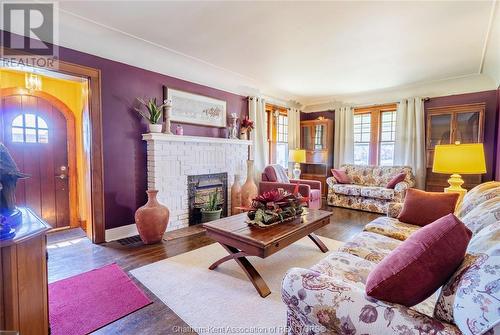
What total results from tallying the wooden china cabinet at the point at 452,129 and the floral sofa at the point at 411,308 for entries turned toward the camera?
1

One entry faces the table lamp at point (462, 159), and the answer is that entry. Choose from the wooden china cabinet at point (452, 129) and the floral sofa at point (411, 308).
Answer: the wooden china cabinet

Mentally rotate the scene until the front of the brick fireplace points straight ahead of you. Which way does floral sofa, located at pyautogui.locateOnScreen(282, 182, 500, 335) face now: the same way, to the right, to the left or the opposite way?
the opposite way

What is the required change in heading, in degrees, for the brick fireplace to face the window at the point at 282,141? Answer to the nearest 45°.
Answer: approximately 90° to its left

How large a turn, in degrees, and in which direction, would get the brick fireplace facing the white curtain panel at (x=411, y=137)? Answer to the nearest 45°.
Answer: approximately 45° to its left

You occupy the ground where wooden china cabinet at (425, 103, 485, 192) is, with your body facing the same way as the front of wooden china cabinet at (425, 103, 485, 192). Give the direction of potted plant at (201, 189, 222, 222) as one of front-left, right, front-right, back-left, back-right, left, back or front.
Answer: front-right

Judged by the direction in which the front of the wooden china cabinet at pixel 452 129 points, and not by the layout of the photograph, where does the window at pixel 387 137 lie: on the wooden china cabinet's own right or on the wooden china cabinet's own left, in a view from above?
on the wooden china cabinet's own right

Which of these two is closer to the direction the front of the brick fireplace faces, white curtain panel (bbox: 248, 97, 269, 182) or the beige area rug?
the beige area rug

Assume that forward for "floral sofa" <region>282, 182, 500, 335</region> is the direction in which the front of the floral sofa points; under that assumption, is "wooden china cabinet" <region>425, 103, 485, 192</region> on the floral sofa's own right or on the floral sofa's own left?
on the floral sofa's own right

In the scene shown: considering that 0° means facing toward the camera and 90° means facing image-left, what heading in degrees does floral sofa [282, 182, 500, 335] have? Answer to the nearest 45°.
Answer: approximately 90°

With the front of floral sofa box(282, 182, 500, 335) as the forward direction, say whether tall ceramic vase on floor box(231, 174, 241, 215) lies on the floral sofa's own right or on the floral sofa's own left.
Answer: on the floral sofa's own right

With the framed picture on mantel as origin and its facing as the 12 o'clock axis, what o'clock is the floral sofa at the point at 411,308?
The floral sofa is roughly at 1 o'clock from the framed picture on mantel.

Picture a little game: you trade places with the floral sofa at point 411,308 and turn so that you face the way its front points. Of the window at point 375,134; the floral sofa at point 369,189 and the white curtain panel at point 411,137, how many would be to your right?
3
